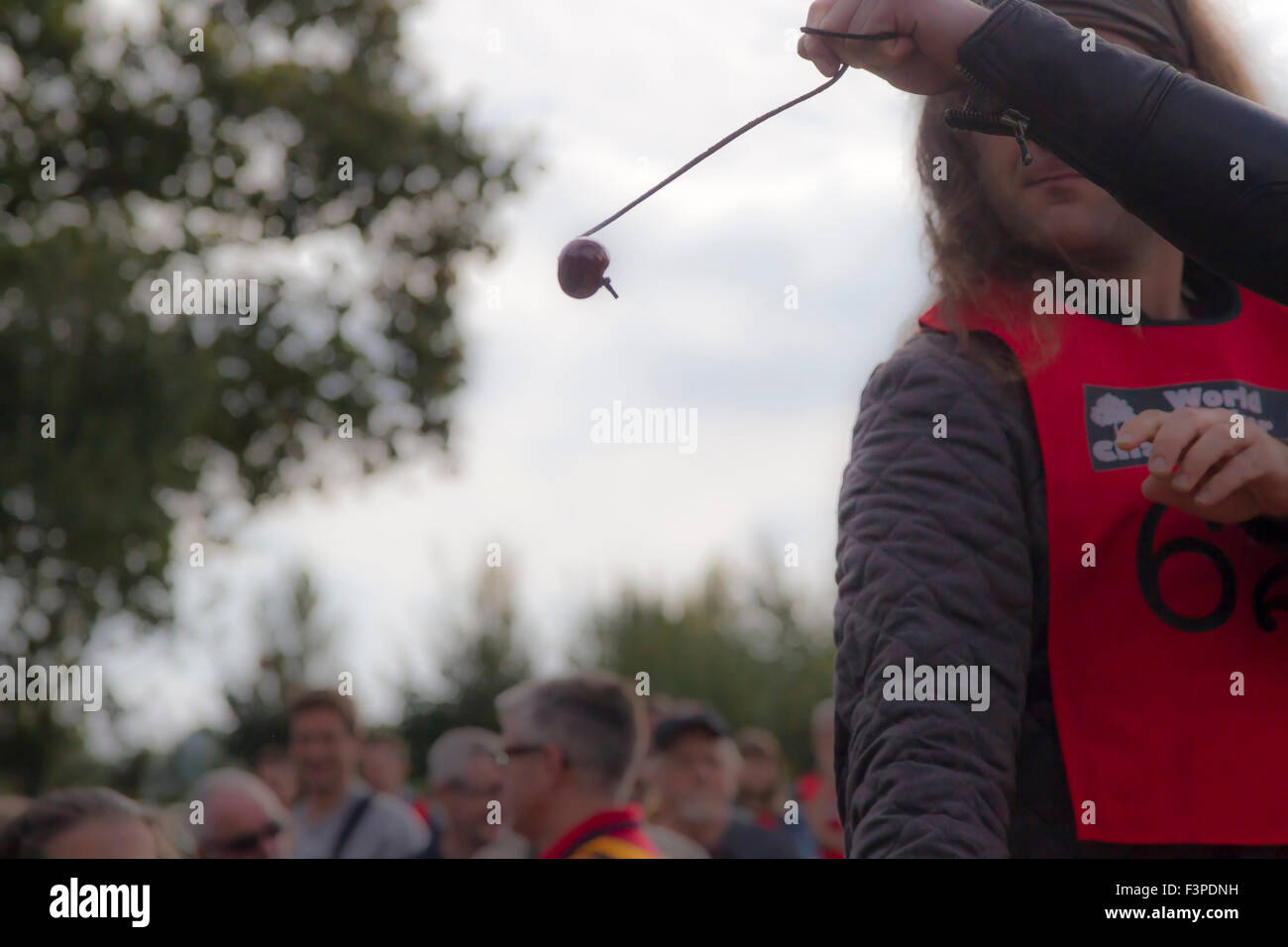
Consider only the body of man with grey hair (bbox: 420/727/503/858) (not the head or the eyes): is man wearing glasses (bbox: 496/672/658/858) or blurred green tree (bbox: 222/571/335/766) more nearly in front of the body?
the man wearing glasses

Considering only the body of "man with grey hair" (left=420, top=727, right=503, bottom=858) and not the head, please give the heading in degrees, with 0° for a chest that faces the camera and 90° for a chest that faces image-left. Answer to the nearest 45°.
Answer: approximately 315°

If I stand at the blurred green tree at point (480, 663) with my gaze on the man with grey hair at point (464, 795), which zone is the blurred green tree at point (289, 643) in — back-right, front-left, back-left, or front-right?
back-right

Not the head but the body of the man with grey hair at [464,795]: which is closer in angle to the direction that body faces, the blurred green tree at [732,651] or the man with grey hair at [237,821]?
the man with grey hair

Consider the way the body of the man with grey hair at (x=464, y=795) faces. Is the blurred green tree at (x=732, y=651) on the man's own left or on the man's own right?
on the man's own left

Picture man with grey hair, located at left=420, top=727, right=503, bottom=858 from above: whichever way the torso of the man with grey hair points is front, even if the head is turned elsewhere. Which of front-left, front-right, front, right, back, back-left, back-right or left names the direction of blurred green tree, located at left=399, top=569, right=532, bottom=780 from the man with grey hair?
back-left

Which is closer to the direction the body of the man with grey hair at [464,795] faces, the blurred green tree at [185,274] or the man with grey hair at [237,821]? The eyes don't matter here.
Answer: the man with grey hair

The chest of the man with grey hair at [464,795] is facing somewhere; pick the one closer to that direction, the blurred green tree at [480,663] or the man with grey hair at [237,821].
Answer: the man with grey hair

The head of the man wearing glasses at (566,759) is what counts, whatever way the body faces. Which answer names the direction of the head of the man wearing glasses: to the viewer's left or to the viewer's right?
to the viewer's left
